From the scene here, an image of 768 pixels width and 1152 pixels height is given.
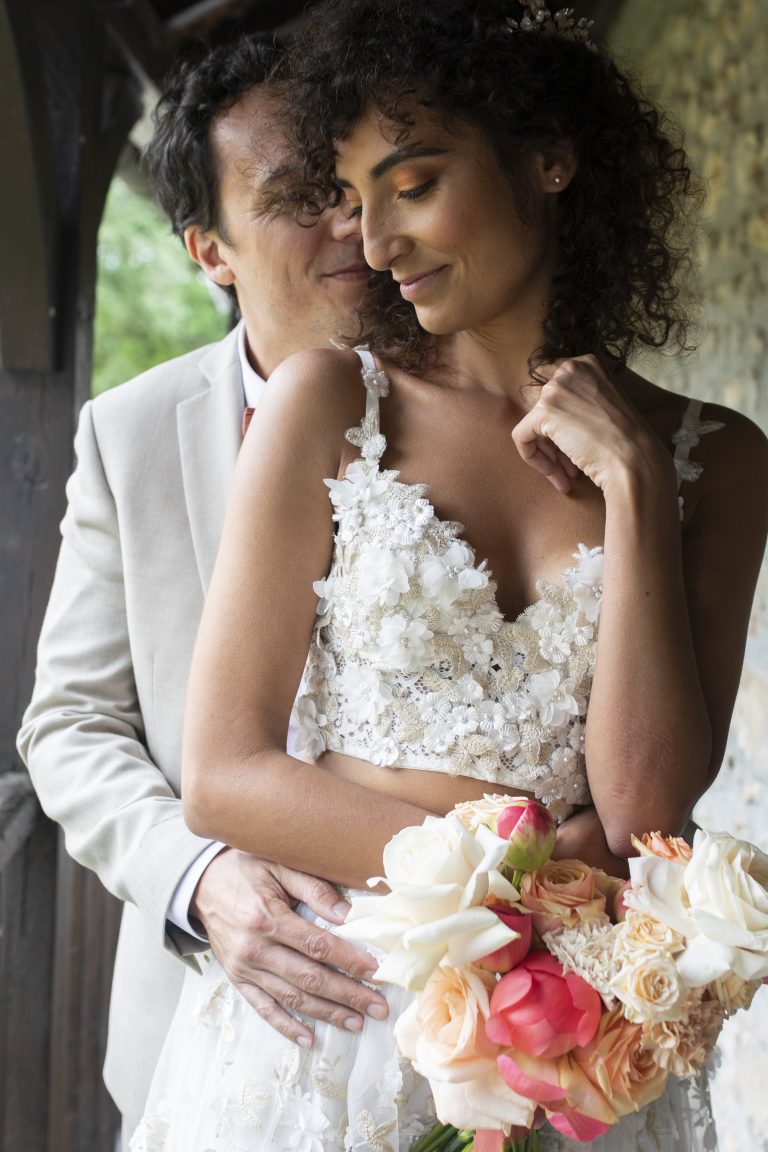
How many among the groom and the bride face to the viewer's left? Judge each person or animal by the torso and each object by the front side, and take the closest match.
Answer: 0

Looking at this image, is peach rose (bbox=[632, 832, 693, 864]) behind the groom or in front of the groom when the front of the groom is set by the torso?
in front

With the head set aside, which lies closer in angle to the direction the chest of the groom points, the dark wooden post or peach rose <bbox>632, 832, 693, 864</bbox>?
the peach rose

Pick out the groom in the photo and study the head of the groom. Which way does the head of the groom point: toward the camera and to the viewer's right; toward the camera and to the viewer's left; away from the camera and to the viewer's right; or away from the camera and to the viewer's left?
toward the camera and to the viewer's right

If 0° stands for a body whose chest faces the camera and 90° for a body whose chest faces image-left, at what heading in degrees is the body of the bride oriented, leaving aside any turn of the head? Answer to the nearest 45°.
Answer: approximately 0°

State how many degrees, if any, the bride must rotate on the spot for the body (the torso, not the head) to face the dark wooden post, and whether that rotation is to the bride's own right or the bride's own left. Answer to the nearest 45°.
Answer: approximately 135° to the bride's own right
